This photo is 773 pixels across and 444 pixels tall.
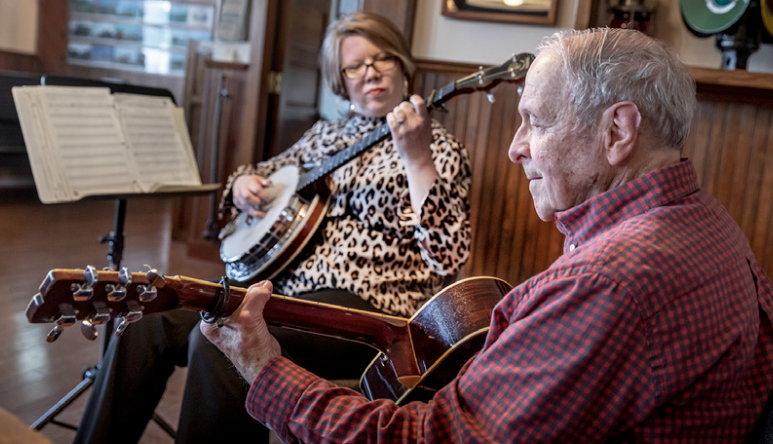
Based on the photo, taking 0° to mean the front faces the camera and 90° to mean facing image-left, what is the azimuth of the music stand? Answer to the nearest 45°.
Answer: approximately 315°

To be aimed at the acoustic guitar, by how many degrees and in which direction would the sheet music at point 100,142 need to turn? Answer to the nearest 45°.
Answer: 0° — it already faces it

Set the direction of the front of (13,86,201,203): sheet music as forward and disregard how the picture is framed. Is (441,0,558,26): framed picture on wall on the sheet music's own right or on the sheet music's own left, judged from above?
on the sheet music's own left

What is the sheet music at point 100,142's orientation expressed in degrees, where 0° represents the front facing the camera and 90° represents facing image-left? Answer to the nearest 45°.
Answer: approximately 315°

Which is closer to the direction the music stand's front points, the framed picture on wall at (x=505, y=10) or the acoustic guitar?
the acoustic guitar

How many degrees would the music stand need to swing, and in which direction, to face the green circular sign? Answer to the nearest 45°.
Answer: approximately 45° to its left
